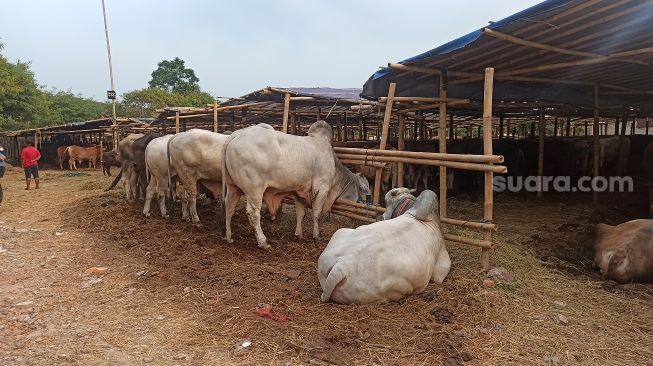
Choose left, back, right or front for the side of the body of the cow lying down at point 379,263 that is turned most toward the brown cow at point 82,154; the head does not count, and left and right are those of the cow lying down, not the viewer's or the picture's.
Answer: left

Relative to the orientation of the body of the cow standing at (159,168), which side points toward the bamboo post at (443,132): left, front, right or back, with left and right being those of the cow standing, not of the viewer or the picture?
right

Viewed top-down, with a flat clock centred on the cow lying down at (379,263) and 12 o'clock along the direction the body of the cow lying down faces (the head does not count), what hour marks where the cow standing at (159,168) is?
The cow standing is roughly at 9 o'clock from the cow lying down.

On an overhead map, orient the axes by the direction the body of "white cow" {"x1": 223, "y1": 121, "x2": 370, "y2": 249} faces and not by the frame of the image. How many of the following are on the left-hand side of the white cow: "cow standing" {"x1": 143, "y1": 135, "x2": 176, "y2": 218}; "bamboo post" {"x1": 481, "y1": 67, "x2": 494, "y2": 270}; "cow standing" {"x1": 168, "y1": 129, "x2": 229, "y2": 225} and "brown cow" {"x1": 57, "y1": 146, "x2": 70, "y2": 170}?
3

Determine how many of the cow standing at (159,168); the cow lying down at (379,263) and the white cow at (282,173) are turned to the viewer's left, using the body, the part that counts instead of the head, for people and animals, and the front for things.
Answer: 0

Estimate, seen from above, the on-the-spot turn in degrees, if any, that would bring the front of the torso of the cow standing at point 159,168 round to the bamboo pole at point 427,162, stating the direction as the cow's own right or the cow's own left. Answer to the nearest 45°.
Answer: approximately 90° to the cow's own right

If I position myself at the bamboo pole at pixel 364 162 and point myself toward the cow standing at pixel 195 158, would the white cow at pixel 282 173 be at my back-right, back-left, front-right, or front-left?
front-left

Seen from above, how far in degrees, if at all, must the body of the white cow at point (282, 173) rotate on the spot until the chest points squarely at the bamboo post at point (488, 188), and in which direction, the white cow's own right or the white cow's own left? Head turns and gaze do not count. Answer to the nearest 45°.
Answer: approximately 90° to the white cow's own right

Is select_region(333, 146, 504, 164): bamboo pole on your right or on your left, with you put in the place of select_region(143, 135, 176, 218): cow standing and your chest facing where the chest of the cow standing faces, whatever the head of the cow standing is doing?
on your right

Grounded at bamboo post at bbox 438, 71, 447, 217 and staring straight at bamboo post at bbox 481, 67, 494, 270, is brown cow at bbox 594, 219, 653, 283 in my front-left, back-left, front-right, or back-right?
front-left

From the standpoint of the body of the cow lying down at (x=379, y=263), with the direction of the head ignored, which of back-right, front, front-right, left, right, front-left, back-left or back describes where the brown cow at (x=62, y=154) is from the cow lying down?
left

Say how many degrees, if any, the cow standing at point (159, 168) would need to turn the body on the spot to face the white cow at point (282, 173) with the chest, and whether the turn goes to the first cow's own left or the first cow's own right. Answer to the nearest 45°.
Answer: approximately 90° to the first cow's own right

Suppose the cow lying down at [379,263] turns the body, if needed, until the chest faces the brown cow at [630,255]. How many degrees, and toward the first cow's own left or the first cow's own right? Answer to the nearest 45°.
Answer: approximately 45° to the first cow's own right

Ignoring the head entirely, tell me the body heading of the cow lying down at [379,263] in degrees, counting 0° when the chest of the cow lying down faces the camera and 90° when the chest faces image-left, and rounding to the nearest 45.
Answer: approximately 225°

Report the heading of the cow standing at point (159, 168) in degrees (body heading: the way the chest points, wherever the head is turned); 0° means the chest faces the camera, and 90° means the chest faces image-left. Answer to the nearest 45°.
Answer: approximately 225°

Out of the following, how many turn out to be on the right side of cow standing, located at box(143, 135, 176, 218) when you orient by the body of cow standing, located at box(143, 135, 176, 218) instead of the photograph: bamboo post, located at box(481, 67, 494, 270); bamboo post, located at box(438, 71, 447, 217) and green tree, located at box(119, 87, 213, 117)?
2

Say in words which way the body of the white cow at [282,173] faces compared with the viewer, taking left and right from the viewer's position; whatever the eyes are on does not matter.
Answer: facing away from the viewer and to the right of the viewer

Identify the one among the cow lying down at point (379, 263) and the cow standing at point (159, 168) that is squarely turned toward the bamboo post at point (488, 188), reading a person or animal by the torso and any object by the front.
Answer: the cow lying down
